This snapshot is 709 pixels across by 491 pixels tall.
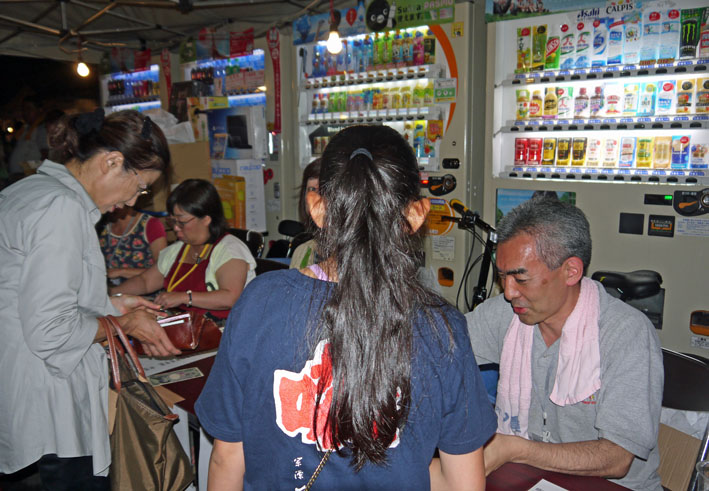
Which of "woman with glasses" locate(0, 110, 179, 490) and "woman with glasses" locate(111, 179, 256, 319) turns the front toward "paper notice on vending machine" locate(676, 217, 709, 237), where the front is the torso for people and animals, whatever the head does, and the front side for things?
"woman with glasses" locate(0, 110, 179, 490)

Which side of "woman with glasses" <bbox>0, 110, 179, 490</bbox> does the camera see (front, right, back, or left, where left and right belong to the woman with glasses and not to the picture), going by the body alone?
right

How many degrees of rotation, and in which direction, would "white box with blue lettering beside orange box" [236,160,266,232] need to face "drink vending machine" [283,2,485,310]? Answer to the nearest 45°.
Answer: approximately 45° to its left

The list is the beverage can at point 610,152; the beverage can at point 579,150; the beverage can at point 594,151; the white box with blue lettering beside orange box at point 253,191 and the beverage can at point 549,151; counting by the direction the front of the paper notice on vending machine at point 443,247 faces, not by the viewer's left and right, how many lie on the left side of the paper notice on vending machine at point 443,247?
4

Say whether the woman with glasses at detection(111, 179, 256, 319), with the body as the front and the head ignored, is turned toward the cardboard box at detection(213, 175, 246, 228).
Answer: no

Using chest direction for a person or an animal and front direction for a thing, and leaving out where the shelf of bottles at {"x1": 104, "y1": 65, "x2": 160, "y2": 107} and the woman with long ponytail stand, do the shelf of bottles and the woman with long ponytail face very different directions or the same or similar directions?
very different directions

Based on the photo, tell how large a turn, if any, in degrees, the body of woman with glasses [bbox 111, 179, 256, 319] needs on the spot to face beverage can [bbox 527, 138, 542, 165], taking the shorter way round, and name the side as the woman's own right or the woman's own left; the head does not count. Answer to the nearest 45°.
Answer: approximately 135° to the woman's own left

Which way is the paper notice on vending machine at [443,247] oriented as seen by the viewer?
toward the camera

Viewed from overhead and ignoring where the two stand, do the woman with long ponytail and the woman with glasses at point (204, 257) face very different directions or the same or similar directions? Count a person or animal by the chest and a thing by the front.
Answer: very different directions

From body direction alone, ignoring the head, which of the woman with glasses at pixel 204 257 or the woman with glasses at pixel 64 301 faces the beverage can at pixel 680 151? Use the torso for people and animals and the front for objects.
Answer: the woman with glasses at pixel 64 301

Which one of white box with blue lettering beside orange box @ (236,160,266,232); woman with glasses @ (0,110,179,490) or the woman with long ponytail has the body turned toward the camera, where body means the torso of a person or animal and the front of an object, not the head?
the white box with blue lettering beside orange box

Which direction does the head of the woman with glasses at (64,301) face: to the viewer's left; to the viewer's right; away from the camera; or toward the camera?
to the viewer's right

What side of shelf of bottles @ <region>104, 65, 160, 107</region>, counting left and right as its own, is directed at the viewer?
front

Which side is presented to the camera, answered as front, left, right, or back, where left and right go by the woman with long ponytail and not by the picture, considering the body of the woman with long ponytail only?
back

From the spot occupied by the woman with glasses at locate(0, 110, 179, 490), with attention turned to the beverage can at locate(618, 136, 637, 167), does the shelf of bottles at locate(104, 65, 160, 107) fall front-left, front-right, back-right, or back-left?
front-left
